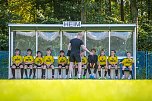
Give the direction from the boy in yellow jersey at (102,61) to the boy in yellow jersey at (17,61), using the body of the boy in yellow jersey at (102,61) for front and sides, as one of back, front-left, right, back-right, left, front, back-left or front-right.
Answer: right

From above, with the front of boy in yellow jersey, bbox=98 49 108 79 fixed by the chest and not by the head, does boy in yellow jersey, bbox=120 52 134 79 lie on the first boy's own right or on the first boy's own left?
on the first boy's own left

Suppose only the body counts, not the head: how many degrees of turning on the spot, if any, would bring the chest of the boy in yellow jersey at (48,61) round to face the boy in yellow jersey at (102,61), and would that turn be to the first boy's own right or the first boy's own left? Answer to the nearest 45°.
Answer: approximately 90° to the first boy's own left

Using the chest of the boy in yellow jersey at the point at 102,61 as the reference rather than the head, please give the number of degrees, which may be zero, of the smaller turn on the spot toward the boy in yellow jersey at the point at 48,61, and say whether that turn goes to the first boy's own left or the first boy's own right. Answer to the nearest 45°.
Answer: approximately 90° to the first boy's own right

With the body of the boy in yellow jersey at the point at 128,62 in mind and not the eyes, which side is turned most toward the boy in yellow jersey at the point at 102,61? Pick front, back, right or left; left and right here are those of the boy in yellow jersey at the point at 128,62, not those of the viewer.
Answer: right

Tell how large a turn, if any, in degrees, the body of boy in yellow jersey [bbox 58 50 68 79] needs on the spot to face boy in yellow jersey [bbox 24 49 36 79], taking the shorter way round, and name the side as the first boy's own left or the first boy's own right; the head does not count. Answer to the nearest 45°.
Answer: approximately 90° to the first boy's own right

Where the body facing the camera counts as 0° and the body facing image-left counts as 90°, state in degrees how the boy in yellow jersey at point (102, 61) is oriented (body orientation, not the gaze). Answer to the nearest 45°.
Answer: approximately 0°

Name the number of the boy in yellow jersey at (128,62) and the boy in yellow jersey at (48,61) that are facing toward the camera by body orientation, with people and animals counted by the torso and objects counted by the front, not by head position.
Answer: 2

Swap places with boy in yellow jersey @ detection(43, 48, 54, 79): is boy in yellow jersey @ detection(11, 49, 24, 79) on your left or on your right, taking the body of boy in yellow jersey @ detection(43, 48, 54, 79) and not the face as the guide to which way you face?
on your right

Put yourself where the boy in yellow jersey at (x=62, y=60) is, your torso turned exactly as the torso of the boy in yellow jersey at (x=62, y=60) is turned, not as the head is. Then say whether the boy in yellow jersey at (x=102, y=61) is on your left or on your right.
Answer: on your left

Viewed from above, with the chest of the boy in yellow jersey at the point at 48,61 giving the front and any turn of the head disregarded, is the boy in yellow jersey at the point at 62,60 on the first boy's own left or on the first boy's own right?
on the first boy's own left

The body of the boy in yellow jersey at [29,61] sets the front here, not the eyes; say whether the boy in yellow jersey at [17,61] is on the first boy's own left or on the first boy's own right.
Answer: on the first boy's own right
